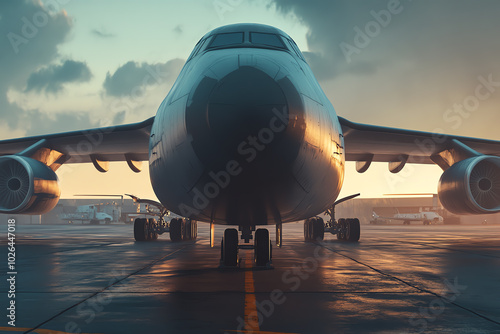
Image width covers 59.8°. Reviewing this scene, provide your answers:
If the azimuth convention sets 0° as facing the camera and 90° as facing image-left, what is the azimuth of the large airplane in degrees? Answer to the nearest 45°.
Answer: approximately 0°
